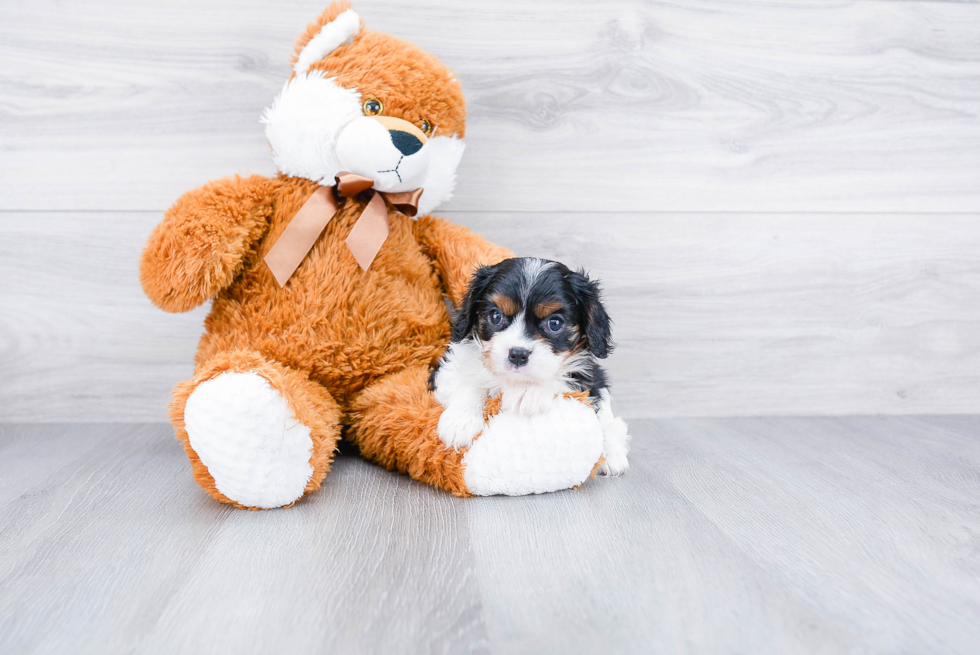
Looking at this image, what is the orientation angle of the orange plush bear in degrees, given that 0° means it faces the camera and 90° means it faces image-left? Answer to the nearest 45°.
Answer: approximately 315°

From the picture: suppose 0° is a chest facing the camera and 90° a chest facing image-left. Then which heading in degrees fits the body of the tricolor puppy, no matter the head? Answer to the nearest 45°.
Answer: approximately 0°
